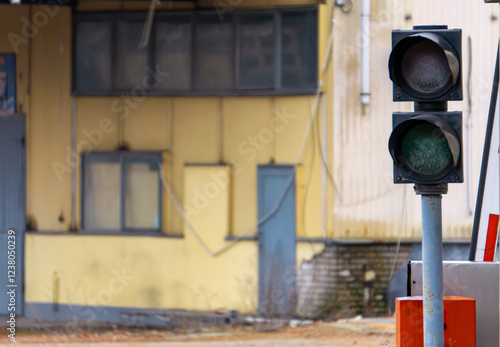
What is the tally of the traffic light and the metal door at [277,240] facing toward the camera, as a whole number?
2

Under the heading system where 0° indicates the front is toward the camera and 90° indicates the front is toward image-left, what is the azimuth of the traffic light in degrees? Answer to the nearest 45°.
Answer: approximately 0°

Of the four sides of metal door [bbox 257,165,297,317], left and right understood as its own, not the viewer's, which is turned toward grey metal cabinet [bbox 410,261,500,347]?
front

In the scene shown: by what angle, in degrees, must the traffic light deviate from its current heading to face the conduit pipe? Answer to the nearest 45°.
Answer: approximately 180°

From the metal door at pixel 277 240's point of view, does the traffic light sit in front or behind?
in front
